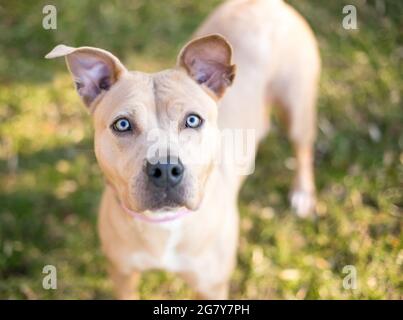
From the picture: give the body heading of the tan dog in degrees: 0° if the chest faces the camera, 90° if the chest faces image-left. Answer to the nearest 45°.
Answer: approximately 45°
